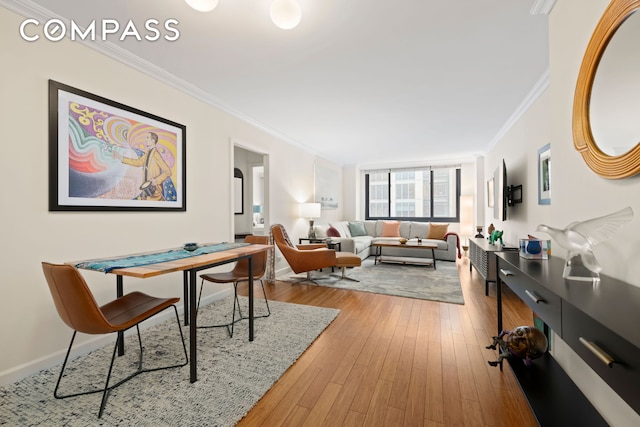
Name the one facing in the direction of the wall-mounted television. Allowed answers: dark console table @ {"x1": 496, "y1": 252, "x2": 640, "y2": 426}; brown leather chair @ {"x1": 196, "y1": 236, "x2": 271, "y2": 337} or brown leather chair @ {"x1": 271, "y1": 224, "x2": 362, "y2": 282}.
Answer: brown leather chair @ {"x1": 271, "y1": 224, "x2": 362, "y2": 282}

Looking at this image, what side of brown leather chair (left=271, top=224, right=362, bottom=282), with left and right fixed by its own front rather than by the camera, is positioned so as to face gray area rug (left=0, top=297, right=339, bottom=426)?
right

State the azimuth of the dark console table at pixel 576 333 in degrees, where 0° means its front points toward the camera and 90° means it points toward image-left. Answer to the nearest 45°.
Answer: approximately 45°

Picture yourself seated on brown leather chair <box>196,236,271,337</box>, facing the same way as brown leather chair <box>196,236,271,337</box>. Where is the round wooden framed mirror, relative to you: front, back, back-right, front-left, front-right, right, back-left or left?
left

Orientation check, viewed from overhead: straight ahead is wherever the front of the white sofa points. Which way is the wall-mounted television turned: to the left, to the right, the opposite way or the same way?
to the right

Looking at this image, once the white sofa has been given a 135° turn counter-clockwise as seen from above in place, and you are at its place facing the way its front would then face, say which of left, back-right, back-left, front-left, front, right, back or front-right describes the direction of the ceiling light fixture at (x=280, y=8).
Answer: back-right

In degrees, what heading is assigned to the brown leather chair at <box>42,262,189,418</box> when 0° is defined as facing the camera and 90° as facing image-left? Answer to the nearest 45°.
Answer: approximately 225°

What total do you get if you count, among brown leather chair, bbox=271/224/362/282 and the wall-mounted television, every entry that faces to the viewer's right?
1

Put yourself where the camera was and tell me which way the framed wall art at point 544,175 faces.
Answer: facing to the left of the viewer

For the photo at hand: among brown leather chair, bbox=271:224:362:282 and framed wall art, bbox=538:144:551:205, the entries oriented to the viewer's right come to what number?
1

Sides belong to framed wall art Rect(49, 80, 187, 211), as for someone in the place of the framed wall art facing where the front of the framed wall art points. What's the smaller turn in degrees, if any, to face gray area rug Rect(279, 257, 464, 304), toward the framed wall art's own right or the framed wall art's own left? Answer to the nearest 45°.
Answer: approximately 45° to the framed wall art's own left

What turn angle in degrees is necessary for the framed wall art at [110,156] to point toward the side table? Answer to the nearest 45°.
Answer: approximately 45° to its left

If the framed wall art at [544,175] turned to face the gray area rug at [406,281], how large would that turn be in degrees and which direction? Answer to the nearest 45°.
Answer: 0° — it already faces it

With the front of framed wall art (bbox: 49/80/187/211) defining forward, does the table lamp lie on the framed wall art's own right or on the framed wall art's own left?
on the framed wall art's own left
